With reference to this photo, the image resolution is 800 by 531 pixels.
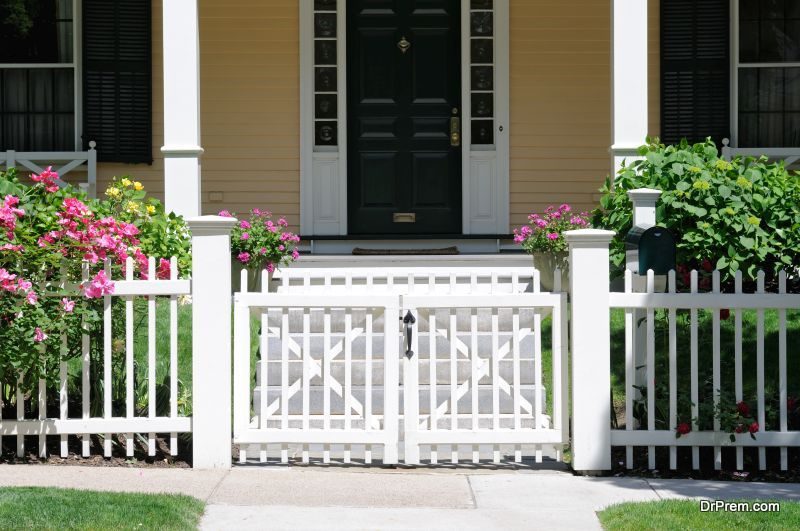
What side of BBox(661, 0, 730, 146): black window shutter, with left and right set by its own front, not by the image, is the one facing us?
front

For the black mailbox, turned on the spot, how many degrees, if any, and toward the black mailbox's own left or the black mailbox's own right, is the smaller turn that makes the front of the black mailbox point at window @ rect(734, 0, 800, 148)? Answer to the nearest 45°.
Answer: approximately 180°

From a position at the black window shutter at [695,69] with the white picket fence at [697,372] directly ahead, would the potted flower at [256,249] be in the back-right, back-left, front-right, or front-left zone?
front-right

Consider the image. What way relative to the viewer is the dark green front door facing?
toward the camera

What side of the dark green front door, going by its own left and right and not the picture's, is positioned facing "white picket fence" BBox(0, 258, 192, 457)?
front

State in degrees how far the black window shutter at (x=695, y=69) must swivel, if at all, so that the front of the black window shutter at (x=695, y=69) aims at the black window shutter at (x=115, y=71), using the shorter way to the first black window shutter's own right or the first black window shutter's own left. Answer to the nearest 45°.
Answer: approximately 90° to the first black window shutter's own right

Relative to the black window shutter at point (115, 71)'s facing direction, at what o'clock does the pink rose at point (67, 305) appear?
The pink rose is roughly at 12 o'clock from the black window shutter.

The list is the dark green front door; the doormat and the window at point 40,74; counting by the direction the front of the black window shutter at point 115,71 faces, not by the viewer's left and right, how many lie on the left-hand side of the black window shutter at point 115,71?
2

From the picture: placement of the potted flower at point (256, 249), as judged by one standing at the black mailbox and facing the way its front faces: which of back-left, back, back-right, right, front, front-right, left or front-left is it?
back-right

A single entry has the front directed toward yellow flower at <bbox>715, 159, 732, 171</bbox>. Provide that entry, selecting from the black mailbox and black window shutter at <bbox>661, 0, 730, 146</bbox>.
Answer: the black window shutter

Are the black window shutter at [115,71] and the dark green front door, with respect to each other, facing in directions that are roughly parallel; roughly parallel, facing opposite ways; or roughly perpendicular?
roughly parallel

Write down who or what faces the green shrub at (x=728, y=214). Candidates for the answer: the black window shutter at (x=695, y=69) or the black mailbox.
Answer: the black window shutter

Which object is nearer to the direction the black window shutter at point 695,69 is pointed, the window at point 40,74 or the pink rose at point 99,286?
the pink rose

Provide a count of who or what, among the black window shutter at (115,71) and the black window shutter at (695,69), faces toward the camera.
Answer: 2

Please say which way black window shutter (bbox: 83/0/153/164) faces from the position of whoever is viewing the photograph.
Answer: facing the viewer
